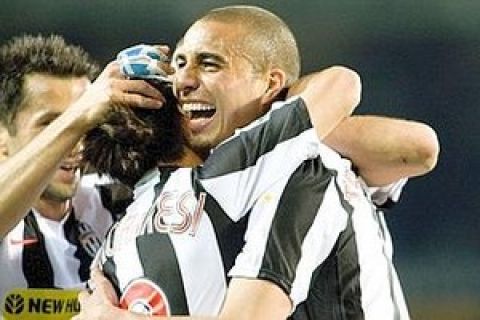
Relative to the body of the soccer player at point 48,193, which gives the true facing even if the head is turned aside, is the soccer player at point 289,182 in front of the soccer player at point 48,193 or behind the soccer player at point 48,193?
in front

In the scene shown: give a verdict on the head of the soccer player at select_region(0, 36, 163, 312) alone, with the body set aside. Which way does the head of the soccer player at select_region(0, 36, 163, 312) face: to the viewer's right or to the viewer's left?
to the viewer's right

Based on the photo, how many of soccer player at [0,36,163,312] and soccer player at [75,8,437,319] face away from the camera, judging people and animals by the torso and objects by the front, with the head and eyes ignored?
0

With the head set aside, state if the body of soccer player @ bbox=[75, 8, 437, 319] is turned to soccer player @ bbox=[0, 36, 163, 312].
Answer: no

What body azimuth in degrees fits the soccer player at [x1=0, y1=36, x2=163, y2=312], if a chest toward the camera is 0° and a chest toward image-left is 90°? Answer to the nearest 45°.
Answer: approximately 315°

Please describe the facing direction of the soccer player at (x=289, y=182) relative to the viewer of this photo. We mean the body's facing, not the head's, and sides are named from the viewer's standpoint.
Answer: facing the viewer and to the left of the viewer
